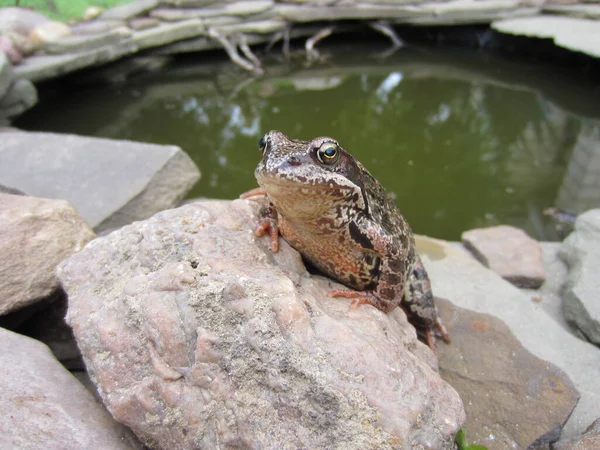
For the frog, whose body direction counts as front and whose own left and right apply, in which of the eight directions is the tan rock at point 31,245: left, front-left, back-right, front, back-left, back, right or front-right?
front-right

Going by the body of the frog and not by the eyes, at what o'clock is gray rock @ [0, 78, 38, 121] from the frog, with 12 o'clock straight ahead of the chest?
The gray rock is roughly at 3 o'clock from the frog.

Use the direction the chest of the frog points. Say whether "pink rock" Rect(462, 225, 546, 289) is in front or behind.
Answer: behind

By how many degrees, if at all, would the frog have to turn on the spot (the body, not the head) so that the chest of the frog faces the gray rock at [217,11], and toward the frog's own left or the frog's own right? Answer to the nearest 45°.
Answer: approximately 135° to the frog's own right

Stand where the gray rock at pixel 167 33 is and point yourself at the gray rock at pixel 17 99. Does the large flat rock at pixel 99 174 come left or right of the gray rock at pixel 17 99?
left

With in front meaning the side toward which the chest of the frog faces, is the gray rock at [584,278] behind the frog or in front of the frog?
behind

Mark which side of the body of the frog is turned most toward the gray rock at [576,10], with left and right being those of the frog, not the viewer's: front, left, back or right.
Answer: back

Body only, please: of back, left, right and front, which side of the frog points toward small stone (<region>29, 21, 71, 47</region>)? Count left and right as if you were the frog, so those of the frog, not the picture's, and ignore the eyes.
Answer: right

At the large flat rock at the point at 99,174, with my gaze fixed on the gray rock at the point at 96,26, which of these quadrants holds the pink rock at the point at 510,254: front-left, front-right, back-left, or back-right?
back-right

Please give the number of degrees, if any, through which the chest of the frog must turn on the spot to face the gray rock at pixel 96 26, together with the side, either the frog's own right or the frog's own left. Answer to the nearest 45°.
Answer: approximately 90° to the frog's own right
